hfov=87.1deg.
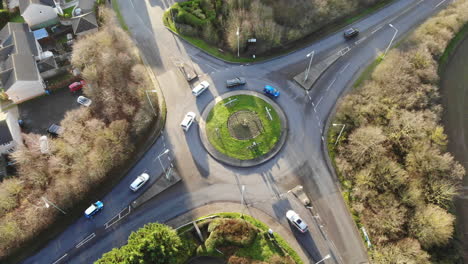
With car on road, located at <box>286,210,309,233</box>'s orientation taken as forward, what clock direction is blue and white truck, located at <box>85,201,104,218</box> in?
The blue and white truck is roughly at 10 o'clock from the car on road.

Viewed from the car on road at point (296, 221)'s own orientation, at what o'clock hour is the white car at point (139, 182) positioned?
The white car is roughly at 10 o'clock from the car on road.

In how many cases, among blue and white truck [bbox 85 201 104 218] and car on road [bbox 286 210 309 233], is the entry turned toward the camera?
0
